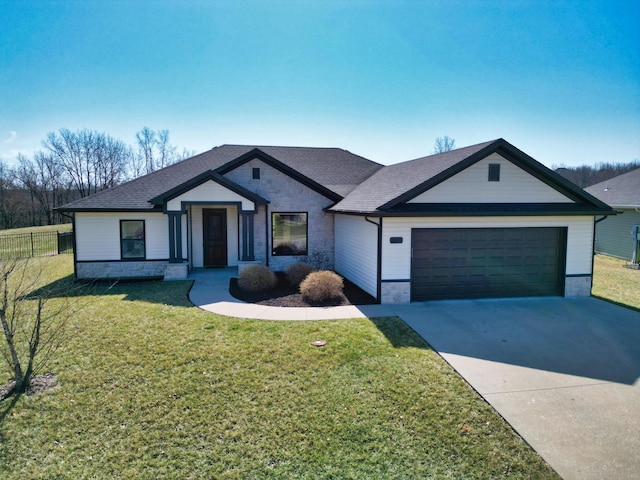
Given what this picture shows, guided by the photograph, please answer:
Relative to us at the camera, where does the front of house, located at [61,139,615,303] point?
facing the viewer

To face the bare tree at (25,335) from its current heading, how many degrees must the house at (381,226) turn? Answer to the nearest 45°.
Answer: approximately 45° to its right

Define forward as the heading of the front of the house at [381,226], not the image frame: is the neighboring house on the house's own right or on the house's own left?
on the house's own left

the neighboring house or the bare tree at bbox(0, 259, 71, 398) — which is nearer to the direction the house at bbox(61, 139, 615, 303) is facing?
the bare tree
